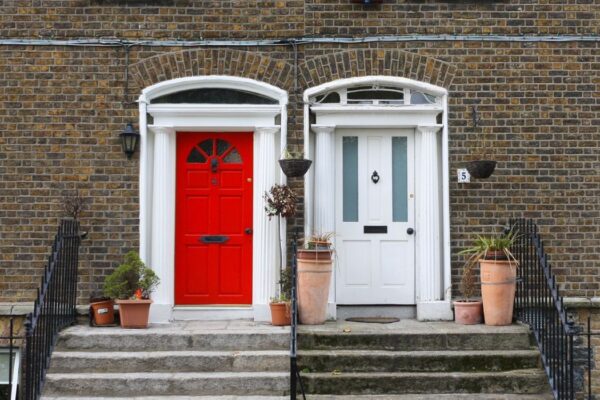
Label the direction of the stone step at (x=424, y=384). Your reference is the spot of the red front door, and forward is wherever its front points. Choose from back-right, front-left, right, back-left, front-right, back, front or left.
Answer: front-left

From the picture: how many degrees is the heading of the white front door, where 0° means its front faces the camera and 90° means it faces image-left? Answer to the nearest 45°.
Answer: approximately 0°

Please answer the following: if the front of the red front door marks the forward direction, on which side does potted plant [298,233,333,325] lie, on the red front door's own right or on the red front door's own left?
on the red front door's own left

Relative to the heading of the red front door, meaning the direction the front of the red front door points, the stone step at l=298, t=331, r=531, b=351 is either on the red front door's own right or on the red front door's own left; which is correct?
on the red front door's own left

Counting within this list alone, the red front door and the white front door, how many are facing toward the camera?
2
